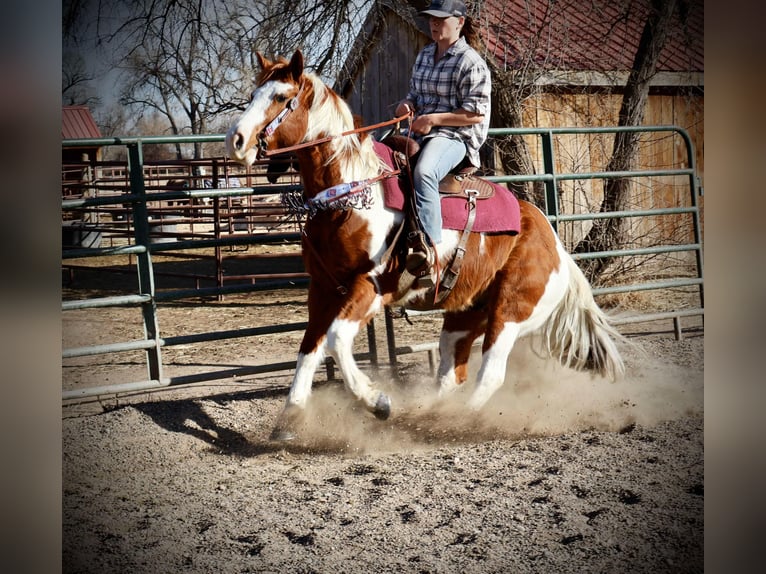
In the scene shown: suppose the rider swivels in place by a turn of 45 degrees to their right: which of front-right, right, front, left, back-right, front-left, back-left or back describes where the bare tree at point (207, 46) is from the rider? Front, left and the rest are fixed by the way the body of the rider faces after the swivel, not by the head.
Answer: front-right

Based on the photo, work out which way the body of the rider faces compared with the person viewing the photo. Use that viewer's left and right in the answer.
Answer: facing the viewer and to the left of the viewer

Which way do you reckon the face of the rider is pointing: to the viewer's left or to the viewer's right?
to the viewer's left

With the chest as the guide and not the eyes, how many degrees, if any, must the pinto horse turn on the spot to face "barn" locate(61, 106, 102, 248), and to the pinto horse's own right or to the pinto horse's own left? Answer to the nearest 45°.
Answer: approximately 90° to the pinto horse's own right

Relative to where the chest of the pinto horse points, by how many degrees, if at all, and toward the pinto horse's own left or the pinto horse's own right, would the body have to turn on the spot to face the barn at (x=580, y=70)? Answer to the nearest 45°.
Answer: approximately 180°

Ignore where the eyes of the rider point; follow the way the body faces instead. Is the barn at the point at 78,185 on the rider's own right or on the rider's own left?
on the rider's own right

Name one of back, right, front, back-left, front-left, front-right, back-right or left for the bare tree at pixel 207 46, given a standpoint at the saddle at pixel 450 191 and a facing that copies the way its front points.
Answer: right
